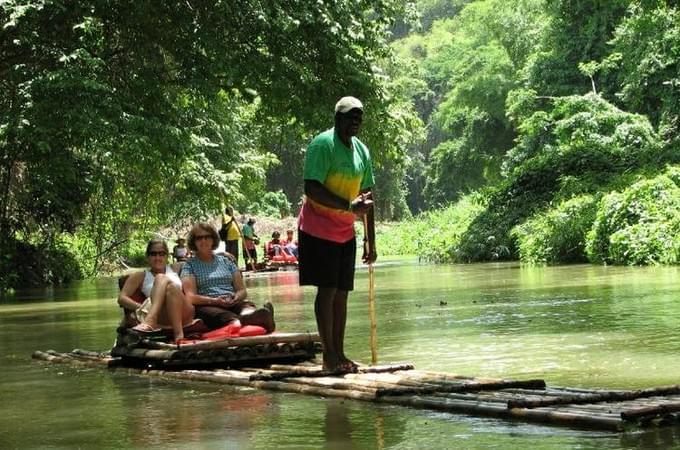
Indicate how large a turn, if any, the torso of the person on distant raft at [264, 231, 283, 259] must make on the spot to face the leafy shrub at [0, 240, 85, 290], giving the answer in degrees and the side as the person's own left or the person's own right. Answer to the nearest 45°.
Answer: approximately 90° to the person's own right

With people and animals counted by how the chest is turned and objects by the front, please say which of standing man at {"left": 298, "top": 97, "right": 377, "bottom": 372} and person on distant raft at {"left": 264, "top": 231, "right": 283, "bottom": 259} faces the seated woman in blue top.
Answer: the person on distant raft

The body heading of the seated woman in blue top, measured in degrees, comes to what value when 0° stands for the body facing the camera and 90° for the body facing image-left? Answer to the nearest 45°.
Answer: approximately 315°

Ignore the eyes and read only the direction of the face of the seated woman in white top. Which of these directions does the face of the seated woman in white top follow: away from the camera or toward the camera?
toward the camera

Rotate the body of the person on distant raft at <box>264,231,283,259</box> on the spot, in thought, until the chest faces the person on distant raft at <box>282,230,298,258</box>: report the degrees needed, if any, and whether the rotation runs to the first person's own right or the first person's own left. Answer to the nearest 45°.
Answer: approximately 135° to the first person's own left

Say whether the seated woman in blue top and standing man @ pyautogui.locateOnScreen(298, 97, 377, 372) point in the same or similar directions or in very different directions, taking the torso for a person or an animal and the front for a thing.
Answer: same or similar directions

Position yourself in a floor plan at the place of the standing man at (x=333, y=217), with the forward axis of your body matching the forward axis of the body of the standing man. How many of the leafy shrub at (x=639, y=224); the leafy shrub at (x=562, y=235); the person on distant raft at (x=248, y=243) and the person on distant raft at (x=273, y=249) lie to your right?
0

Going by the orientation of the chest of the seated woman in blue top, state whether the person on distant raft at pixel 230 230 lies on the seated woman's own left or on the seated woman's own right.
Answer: on the seated woman's own left

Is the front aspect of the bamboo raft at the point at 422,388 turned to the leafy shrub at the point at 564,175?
no

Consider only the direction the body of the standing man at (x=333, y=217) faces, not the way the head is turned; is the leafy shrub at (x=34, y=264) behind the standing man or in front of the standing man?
behind

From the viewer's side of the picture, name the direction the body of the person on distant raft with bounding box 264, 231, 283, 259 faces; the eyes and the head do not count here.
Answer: toward the camera

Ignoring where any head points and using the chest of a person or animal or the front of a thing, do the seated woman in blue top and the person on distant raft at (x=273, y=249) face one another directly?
no

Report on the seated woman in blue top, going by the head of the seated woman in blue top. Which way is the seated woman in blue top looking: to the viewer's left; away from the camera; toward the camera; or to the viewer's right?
toward the camera

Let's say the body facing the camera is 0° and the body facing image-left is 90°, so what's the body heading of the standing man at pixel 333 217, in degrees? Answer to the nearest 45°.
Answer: approximately 315°

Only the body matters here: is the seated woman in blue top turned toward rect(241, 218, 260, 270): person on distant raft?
no

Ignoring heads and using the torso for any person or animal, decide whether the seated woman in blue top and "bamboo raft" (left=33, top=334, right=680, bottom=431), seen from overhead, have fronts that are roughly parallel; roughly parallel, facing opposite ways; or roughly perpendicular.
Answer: roughly parallel

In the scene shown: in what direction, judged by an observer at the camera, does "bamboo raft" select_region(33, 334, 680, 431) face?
facing the viewer and to the right of the viewer
